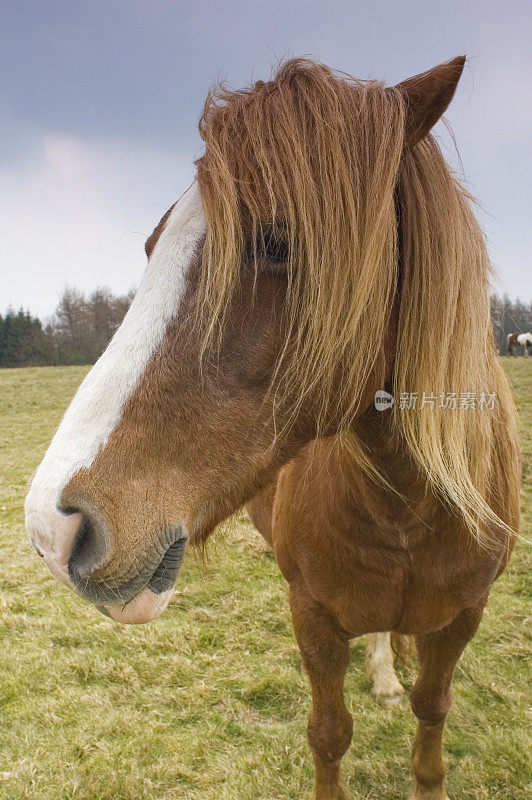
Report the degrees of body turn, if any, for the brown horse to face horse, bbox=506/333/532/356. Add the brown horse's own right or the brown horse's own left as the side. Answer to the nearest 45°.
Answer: approximately 135° to the brown horse's own left

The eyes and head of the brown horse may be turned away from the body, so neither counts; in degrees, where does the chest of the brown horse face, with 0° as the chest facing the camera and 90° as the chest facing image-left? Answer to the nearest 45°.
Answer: approximately 0°
